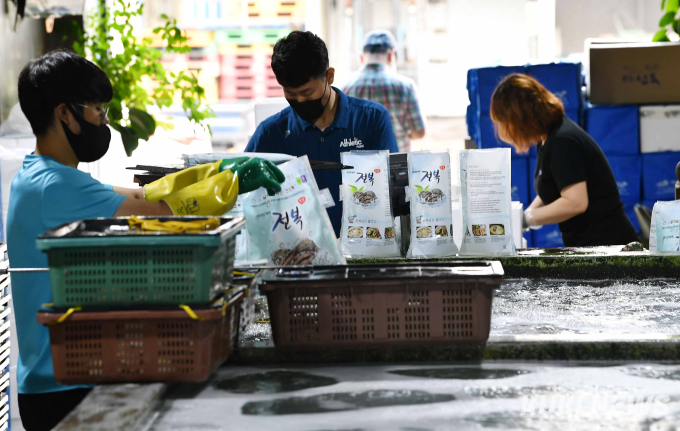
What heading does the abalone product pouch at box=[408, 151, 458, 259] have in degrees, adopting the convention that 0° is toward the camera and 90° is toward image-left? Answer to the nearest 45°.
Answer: approximately 0°

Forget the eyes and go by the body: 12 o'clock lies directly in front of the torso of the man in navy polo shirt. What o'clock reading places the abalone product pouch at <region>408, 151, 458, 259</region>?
The abalone product pouch is roughly at 11 o'clock from the man in navy polo shirt.

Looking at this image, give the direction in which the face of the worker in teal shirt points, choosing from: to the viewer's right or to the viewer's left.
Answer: to the viewer's right

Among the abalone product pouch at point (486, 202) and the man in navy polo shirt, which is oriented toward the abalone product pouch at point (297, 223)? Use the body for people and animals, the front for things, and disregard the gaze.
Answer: the man in navy polo shirt

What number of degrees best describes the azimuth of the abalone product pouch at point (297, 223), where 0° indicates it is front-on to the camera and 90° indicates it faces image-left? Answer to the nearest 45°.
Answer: approximately 0°

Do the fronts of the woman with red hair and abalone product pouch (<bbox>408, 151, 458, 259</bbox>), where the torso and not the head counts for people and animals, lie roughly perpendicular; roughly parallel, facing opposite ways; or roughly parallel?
roughly perpendicular

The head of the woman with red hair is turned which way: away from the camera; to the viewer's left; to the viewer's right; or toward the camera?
to the viewer's left

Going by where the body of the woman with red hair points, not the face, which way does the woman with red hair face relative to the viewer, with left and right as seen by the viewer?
facing to the left of the viewer
